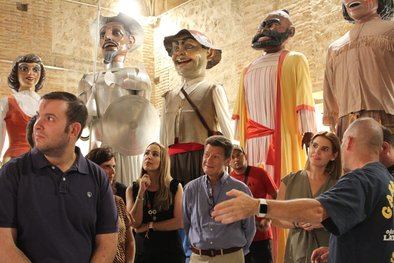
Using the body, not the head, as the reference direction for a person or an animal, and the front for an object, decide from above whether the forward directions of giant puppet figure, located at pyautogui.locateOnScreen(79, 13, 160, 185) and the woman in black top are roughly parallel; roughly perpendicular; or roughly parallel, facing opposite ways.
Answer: roughly parallel

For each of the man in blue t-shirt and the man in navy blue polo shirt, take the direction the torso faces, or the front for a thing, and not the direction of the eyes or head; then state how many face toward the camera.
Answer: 1

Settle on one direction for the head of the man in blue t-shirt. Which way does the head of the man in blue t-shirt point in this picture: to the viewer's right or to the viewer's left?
to the viewer's left

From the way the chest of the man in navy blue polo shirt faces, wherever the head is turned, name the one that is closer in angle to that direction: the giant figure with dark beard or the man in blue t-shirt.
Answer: the man in blue t-shirt

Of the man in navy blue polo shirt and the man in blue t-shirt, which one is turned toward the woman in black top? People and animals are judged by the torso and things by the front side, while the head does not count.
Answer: the man in blue t-shirt

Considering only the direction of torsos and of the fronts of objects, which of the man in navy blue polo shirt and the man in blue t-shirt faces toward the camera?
the man in navy blue polo shirt

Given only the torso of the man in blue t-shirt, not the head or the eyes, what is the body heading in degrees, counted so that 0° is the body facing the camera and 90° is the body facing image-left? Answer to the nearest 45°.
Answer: approximately 135°

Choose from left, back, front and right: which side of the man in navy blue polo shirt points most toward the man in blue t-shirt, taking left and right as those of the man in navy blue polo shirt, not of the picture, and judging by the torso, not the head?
left

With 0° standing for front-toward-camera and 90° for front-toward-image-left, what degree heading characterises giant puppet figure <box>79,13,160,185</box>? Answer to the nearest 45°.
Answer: approximately 45°

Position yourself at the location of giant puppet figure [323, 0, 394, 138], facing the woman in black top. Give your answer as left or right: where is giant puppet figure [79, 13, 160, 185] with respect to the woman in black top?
right

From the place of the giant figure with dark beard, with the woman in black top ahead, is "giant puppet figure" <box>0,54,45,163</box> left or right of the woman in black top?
right

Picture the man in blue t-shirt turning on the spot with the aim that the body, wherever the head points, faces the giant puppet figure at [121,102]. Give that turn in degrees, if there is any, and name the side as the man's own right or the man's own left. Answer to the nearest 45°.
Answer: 0° — they already face it

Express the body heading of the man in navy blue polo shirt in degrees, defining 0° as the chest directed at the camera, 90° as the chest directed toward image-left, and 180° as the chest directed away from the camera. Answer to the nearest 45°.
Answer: approximately 0°

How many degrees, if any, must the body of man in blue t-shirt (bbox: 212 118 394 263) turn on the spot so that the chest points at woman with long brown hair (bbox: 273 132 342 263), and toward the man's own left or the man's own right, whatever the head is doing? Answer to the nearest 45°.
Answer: approximately 45° to the man's own right

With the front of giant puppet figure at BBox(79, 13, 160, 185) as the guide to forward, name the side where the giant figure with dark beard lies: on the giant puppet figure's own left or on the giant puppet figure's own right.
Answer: on the giant puppet figure's own left

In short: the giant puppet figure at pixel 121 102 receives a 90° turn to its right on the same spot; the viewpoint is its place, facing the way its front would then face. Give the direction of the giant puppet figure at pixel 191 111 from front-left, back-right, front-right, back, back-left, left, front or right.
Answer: back

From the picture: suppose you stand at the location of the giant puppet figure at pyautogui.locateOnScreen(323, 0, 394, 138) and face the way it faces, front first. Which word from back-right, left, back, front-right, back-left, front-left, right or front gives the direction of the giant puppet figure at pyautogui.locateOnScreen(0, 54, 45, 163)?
front-right

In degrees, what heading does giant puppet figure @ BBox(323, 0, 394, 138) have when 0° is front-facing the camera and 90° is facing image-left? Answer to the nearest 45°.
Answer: approximately 45°

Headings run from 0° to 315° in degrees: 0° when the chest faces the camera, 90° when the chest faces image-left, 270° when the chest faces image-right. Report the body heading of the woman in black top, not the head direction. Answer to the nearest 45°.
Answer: approximately 45°
